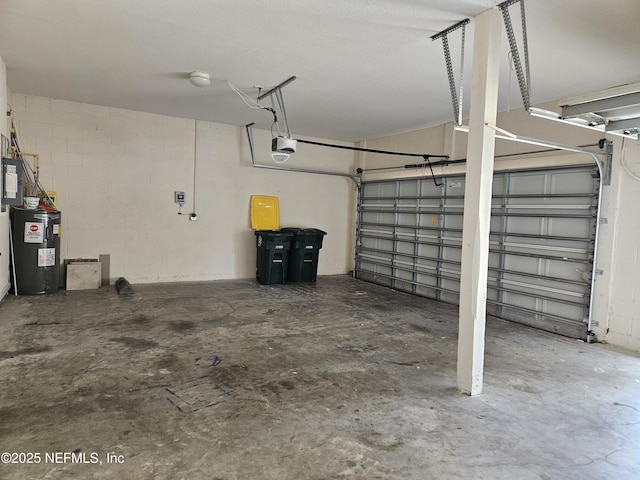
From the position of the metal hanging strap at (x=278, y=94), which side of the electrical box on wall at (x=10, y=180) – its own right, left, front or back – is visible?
front

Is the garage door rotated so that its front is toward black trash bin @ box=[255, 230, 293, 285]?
no

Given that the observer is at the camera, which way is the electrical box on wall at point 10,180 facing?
facing the viewer and to the right of the viewer

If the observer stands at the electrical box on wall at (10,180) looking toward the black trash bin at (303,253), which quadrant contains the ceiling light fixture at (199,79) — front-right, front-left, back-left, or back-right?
front-right

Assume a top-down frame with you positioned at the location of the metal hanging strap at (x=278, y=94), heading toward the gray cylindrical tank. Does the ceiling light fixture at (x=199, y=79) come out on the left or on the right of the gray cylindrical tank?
left

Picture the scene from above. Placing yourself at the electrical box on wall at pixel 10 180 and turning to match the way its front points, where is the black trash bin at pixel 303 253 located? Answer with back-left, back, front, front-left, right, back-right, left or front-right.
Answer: front-left
